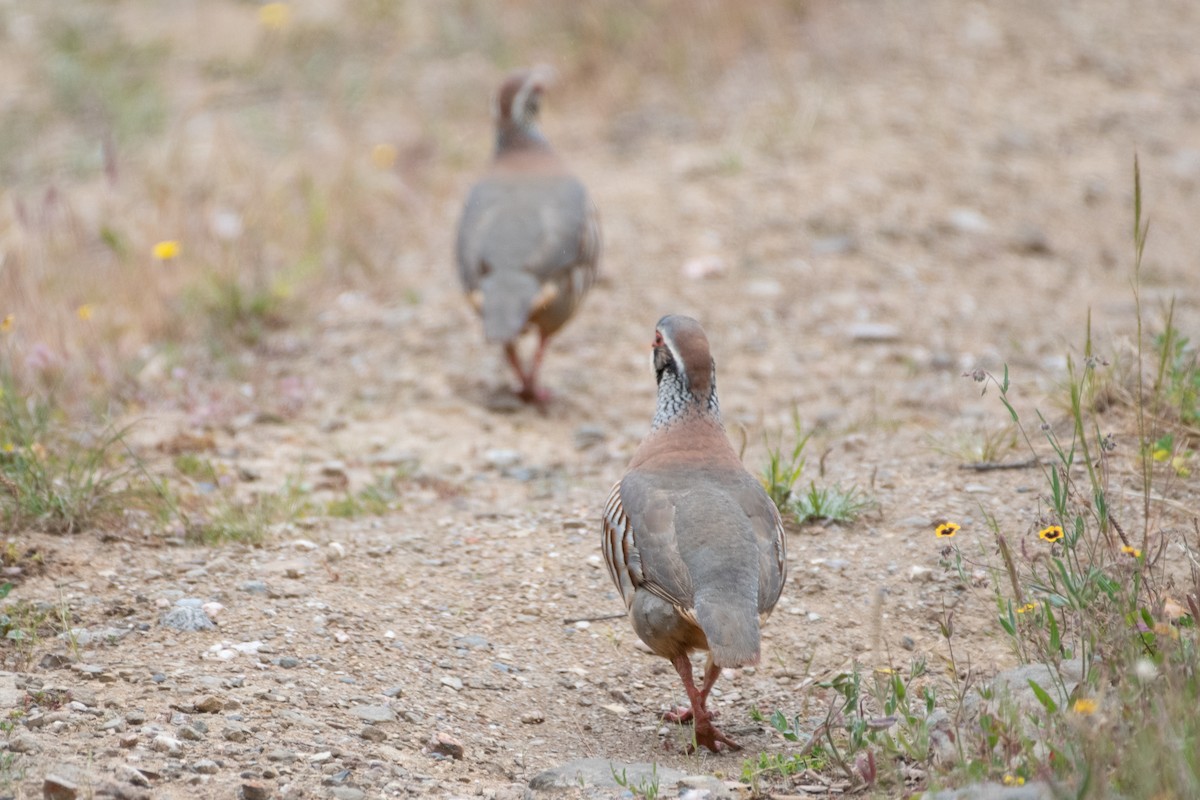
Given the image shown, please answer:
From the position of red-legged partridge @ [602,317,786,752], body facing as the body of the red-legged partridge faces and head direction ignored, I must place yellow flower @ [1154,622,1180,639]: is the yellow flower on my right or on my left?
on my right

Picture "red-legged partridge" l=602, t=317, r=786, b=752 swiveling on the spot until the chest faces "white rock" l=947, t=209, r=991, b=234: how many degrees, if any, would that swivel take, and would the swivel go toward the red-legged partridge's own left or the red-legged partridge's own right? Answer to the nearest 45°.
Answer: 0° — it already faces it

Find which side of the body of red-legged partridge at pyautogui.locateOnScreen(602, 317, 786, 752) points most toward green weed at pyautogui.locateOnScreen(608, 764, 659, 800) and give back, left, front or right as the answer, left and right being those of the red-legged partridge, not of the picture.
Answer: back

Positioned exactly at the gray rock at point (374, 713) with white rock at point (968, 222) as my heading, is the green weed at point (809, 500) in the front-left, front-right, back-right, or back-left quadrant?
front-right

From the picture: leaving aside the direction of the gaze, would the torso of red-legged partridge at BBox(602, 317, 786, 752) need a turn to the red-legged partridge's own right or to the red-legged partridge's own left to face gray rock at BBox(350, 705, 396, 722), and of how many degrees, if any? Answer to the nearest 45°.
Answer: approximately 90° to the red-legged partridge's own left

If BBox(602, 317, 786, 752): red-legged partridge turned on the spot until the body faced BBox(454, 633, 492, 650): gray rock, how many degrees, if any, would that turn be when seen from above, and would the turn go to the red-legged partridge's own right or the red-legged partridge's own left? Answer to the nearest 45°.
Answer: approximately 45° to the red-legged partridge's own left

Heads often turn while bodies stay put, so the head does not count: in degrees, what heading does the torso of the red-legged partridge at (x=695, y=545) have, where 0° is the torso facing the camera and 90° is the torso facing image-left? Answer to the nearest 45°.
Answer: approximately 180°

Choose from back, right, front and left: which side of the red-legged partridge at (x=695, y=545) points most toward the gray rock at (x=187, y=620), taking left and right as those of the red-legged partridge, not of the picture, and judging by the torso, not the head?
left

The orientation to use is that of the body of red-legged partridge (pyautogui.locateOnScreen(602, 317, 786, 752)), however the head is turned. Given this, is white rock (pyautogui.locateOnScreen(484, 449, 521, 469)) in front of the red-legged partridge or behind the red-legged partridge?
in front

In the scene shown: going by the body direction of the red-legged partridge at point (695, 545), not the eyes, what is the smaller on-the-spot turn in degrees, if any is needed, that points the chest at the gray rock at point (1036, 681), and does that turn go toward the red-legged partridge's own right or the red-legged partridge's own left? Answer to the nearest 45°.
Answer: approximately 135° to the red-legged partridge's own right

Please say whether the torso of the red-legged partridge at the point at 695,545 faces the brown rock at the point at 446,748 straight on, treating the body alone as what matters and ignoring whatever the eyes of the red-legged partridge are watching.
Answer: no

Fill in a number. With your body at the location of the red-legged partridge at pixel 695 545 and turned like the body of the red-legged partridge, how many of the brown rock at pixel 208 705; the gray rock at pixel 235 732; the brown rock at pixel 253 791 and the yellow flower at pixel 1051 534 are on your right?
1

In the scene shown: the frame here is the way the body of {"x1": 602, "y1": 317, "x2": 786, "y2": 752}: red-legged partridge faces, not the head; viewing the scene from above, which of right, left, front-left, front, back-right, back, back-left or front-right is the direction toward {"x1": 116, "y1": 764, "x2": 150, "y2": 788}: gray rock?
back-left

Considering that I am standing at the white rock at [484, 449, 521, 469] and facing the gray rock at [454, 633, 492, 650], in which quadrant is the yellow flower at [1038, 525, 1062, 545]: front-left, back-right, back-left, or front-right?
front-left

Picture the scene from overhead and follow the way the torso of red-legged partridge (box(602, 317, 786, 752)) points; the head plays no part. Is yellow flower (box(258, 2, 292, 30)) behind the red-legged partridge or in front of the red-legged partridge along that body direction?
in front

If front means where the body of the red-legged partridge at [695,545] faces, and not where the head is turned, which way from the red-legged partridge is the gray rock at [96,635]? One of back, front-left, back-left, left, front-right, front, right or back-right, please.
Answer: left

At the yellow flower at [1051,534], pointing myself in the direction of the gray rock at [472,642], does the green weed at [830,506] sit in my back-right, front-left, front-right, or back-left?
front-right

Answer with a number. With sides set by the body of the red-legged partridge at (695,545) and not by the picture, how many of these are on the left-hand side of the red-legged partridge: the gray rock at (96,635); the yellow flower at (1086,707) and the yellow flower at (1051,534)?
1
